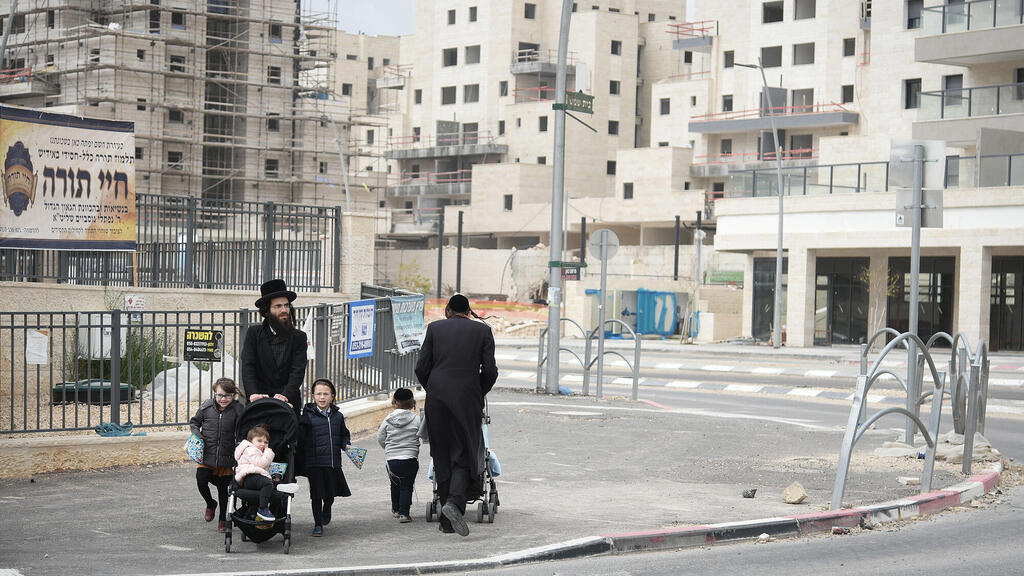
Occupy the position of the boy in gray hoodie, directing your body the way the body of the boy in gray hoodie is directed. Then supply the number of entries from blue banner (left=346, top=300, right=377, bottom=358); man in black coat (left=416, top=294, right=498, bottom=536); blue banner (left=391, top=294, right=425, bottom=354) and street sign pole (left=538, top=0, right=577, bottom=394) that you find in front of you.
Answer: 3

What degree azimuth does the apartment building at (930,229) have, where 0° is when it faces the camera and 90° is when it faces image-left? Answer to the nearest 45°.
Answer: approximately 0°

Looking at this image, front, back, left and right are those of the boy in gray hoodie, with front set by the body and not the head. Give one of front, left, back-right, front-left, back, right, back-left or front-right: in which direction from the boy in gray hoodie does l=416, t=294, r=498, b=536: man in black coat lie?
back-right

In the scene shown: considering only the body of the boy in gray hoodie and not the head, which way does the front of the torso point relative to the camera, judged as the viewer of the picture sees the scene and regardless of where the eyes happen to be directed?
away from the camera

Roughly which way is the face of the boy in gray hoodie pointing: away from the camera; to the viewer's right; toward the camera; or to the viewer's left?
away from the camera

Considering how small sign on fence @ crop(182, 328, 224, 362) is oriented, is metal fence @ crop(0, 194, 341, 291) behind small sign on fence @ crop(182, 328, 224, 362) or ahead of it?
behind

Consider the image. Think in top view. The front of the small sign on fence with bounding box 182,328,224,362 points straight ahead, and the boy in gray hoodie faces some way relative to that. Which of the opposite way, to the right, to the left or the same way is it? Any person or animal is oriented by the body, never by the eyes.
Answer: the opposite way

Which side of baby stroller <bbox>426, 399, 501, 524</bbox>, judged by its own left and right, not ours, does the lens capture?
back

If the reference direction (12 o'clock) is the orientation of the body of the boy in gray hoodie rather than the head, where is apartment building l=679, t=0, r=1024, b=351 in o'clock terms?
The apartment building is roughly at 1 o'clock from the boy in gray hoodie.

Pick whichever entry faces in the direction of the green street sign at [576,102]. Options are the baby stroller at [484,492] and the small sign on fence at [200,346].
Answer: the baby stroller

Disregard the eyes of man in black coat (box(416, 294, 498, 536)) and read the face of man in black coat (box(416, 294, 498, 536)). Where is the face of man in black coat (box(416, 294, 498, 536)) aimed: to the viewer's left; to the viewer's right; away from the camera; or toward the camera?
away from the camera

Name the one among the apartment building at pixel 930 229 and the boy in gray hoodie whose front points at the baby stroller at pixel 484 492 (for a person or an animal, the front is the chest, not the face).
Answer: the apartment building

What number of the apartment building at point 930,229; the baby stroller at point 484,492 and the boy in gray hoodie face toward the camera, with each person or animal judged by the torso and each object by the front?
1

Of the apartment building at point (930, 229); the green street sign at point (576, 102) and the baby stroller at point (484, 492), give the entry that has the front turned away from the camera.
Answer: the baby stroller

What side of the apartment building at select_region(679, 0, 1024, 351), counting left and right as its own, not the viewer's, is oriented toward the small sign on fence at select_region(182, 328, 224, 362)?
front

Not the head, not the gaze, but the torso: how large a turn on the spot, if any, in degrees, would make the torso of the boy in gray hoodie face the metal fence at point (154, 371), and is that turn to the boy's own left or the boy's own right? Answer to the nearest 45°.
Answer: approximately 45° to the boy's own left
